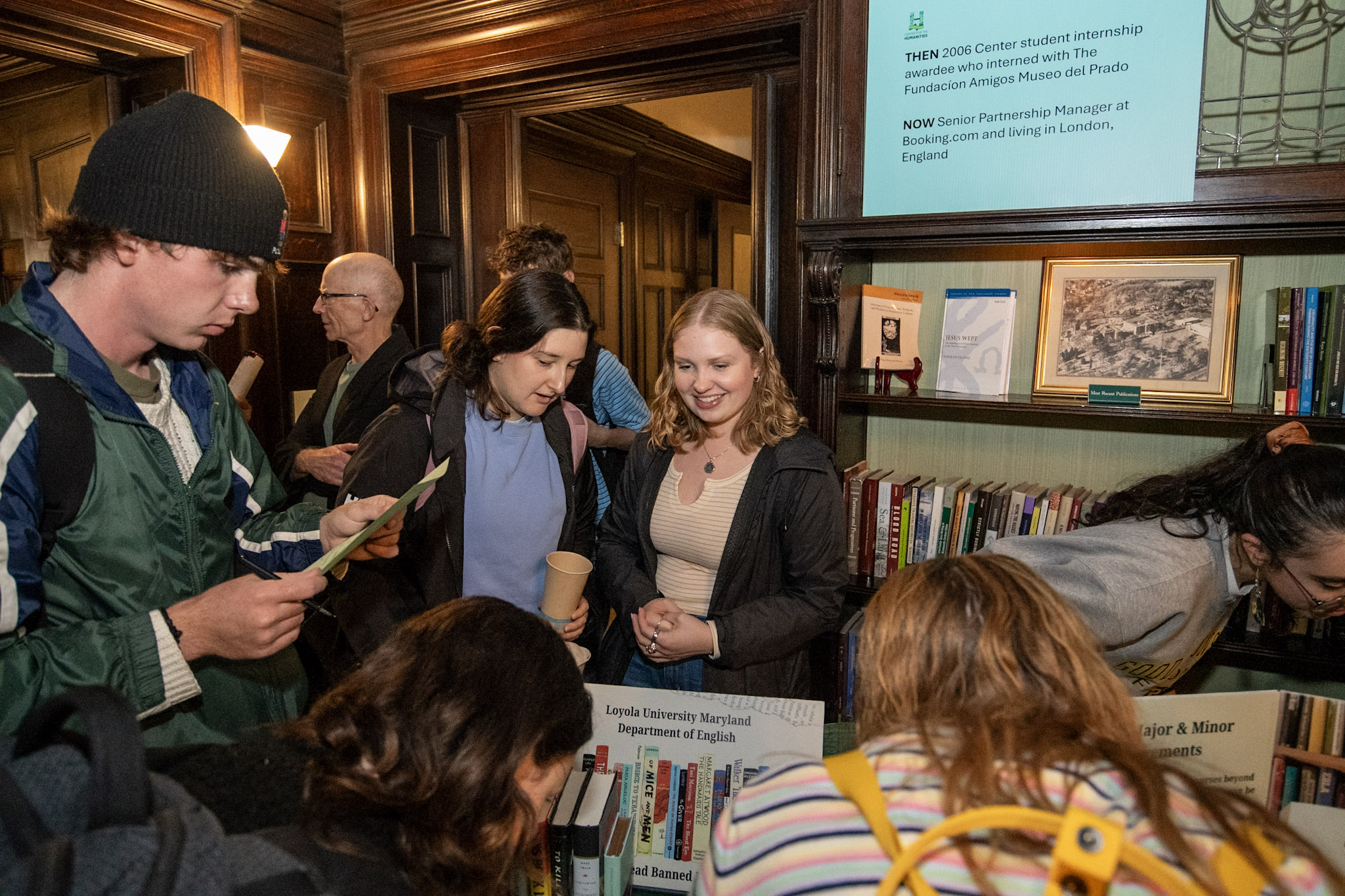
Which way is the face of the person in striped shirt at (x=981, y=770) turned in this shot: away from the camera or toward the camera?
away from the camera

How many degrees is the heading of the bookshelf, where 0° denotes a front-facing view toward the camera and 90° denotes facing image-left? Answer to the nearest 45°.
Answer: approximately 0°

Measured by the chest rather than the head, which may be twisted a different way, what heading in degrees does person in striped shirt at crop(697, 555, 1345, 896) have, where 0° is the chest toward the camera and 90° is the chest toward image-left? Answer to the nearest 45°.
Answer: approximately 180°

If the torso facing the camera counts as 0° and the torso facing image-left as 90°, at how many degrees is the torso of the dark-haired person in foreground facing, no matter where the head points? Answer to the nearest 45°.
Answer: approximately 225°

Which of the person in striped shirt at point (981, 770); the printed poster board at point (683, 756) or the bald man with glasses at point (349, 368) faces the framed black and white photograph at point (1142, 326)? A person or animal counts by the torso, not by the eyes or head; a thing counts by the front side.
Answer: the person in striped shirt

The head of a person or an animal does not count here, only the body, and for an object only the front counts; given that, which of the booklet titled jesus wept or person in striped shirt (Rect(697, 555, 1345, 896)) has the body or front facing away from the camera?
the person in striped shirt

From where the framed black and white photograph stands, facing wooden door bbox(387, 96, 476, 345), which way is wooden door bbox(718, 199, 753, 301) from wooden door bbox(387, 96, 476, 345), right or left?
right

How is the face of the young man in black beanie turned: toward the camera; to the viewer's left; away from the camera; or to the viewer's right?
to the viewer's right

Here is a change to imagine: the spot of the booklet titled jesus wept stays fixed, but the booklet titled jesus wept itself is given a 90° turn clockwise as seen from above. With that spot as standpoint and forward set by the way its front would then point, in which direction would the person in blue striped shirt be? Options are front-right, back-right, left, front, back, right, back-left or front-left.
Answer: front

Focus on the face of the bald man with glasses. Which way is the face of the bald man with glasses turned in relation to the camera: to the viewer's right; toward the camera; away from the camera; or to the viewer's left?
to the viewer's left
